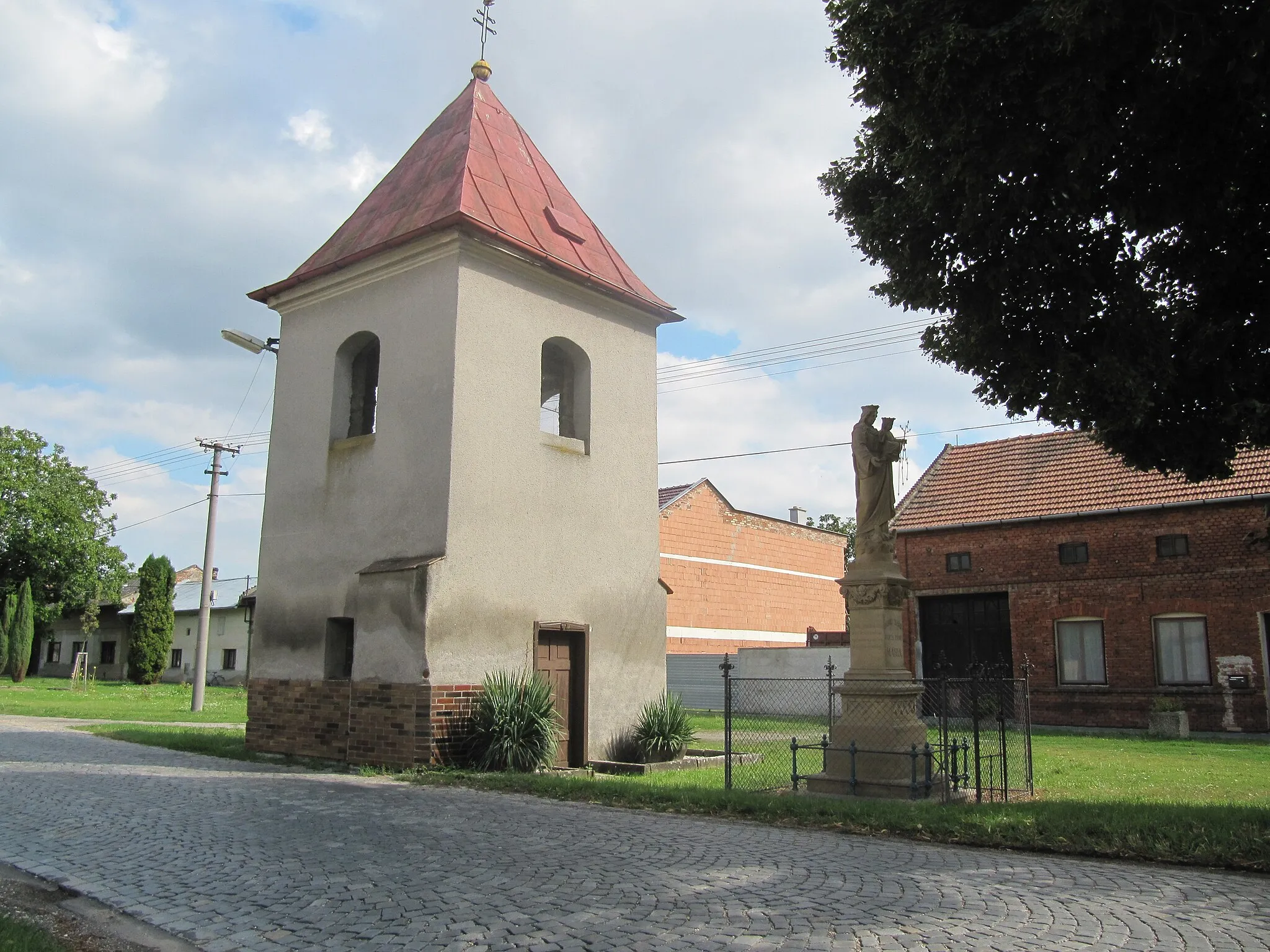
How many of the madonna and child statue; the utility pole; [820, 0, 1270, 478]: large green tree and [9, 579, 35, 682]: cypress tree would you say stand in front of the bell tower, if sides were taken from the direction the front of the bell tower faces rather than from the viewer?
2

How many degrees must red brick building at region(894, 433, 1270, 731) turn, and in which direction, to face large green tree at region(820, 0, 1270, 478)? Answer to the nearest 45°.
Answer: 0° — it already faces it

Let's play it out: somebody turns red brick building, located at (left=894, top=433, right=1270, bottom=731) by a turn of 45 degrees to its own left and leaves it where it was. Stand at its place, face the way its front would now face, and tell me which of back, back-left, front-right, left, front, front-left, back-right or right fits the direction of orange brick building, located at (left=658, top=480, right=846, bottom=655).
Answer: back

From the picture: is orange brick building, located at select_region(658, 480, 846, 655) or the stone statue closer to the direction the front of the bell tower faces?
the stone statue

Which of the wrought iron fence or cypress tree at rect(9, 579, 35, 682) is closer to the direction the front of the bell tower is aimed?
the wrought iron fence

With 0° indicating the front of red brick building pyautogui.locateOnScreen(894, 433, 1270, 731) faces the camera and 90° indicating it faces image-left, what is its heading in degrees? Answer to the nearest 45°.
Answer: approximately 0°

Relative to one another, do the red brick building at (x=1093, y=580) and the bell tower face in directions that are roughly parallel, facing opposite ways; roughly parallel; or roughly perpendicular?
roughly perpendicular

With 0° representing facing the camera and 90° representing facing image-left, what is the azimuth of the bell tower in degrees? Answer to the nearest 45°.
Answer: approximately 315°

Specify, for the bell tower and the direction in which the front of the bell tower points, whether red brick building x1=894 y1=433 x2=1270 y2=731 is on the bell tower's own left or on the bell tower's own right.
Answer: on the bell tower's own left
